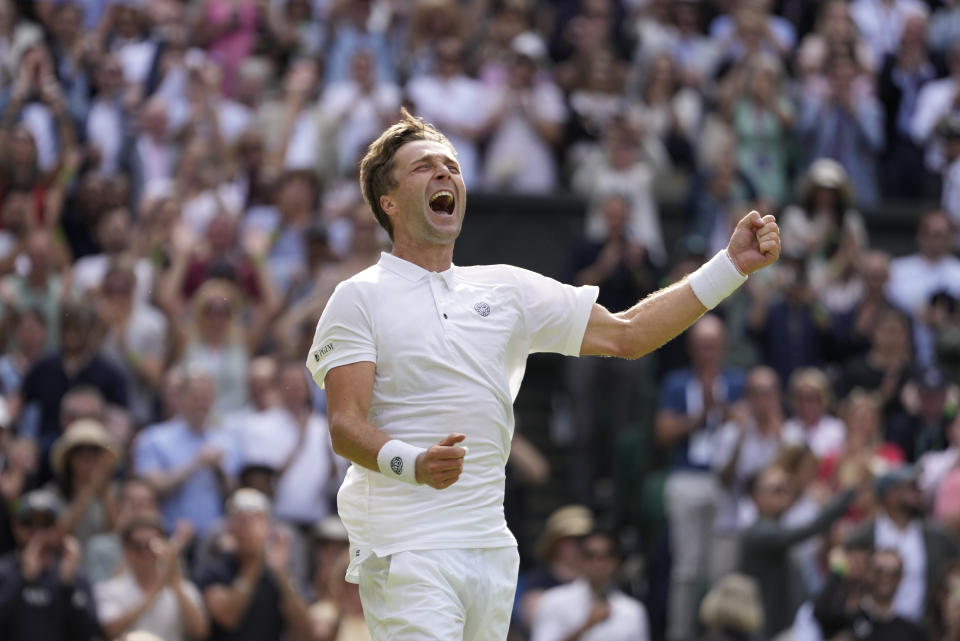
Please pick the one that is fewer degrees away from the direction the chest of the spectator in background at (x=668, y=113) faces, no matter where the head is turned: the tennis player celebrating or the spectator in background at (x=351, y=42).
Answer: the tennis player celebrating

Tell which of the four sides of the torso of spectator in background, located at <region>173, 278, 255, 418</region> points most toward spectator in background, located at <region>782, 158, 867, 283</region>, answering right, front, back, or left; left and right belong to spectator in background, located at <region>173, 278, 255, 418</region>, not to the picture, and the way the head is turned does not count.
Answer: left

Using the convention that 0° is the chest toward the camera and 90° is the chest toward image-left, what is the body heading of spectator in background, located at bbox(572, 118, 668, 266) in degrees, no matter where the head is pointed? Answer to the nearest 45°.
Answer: approximately 0°

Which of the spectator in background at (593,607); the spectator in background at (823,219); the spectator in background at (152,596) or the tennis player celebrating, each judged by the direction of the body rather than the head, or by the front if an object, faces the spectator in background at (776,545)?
the spectator in background at (823,219)

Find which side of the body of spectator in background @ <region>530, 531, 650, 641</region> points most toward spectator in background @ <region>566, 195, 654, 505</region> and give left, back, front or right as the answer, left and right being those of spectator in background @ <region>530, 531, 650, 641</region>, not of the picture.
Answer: back

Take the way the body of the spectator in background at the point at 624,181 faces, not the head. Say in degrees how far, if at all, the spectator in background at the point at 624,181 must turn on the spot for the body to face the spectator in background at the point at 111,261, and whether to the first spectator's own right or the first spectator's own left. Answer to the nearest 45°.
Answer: approximately 45° to the first spectator's own right

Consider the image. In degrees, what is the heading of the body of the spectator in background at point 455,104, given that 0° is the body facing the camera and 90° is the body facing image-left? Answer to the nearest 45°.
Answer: approximately 0°
